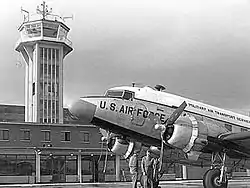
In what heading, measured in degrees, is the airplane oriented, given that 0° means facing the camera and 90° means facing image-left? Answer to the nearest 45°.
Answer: approximately 45°
